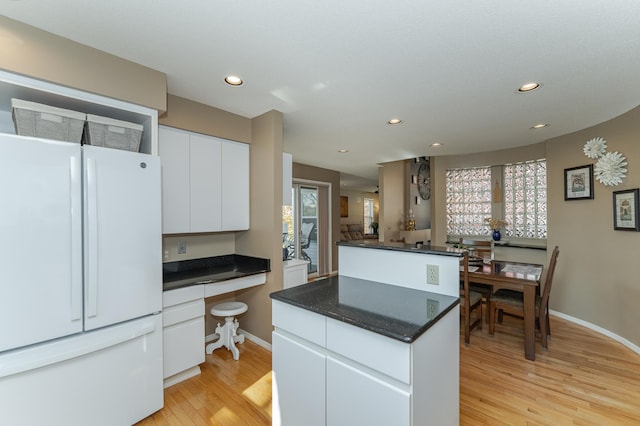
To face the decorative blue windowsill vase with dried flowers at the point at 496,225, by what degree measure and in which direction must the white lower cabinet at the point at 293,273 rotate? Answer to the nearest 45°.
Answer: approximately 45° to its left

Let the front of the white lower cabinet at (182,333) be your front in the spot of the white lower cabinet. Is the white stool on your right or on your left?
on your left

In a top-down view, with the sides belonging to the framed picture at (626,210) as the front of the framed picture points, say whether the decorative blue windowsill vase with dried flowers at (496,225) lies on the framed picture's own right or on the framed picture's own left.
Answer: on the framed picture's own right

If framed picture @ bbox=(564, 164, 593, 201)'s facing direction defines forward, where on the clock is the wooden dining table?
The wooden dining table is roughly at 11 o'clock from the framed picture.

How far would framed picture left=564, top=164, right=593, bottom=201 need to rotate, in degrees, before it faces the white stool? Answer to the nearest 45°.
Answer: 0° — it already faces it

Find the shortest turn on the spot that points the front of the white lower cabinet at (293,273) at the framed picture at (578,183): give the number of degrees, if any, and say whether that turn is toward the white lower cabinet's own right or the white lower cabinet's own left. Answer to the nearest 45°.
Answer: approximately 45° to the white lower cabinet's own left
